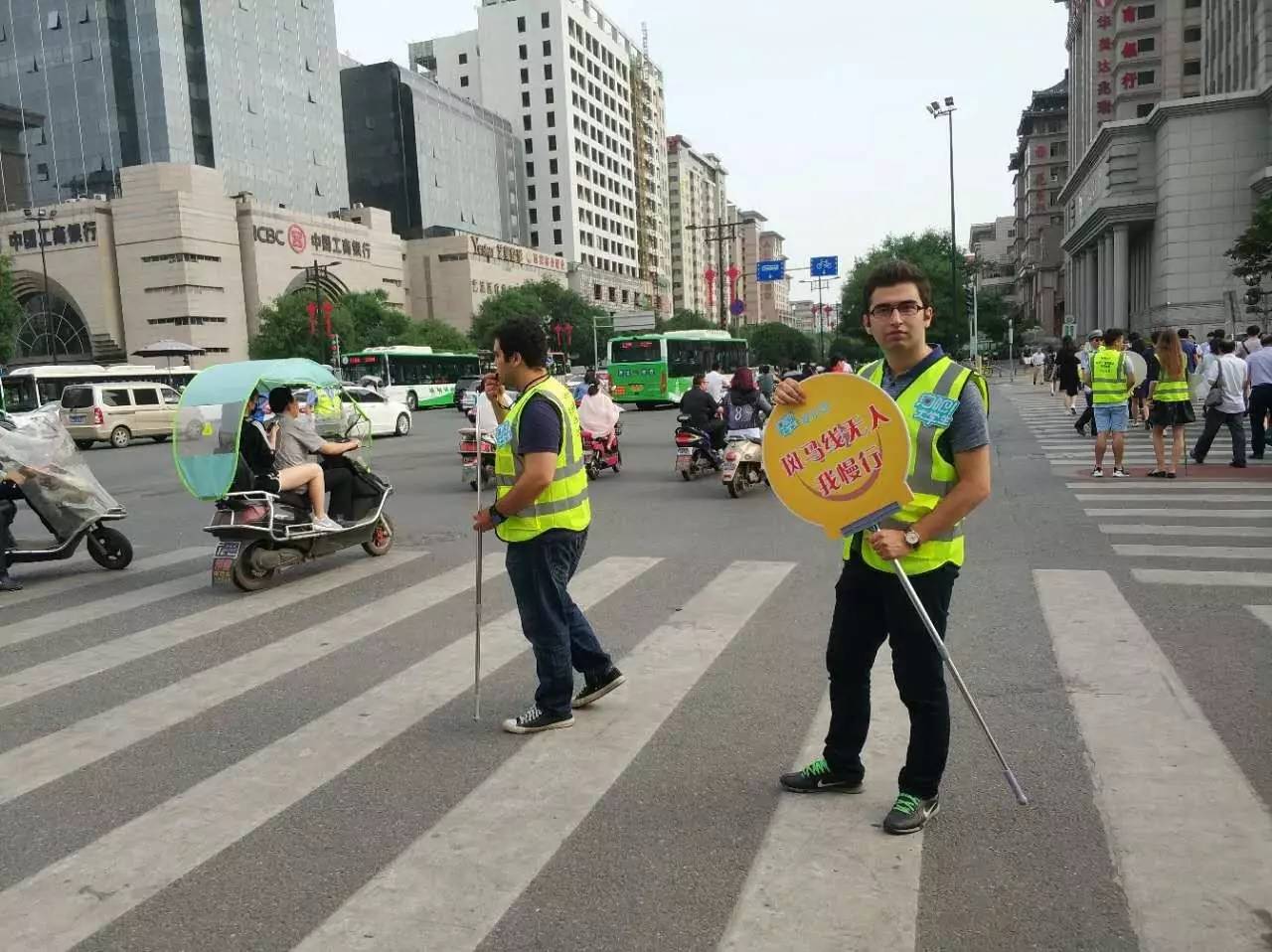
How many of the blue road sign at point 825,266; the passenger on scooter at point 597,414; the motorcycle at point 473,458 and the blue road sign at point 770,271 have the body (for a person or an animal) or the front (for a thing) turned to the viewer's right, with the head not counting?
0

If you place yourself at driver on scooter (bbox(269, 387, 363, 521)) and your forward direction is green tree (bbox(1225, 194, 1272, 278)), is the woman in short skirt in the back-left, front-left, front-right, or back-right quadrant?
front-right

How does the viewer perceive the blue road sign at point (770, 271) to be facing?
facing the viewer

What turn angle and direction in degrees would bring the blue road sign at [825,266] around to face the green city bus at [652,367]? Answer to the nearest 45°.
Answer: approximately 45° to its right

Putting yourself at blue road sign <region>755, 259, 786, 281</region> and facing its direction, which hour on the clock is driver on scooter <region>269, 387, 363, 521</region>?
The driver on scooter is roughly at 12 o'clock from the blue road sign.

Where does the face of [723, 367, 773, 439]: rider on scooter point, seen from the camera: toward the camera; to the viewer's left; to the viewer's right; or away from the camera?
away from the camera

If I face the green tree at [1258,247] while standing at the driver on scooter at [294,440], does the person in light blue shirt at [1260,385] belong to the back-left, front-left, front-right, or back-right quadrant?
front-right

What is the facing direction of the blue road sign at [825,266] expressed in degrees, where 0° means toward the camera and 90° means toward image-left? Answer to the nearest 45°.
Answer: approximately 0°

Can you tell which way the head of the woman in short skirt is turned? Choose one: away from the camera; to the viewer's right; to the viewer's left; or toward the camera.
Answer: away from the camera

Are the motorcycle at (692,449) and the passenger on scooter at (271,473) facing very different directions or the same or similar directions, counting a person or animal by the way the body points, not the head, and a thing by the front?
same or similar directions

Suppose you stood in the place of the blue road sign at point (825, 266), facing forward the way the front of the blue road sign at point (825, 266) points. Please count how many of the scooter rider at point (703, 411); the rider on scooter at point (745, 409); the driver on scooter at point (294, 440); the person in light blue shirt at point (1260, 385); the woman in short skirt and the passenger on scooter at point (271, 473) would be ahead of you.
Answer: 6

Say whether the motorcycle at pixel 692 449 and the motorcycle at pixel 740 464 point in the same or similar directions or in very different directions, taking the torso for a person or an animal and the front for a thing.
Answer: same or similar directions

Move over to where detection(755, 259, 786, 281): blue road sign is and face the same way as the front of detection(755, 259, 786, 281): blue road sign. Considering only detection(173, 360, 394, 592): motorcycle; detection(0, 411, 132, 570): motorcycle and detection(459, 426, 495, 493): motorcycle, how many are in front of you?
3

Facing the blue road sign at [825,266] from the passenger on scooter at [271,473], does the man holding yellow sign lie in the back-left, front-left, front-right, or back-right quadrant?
back-right
